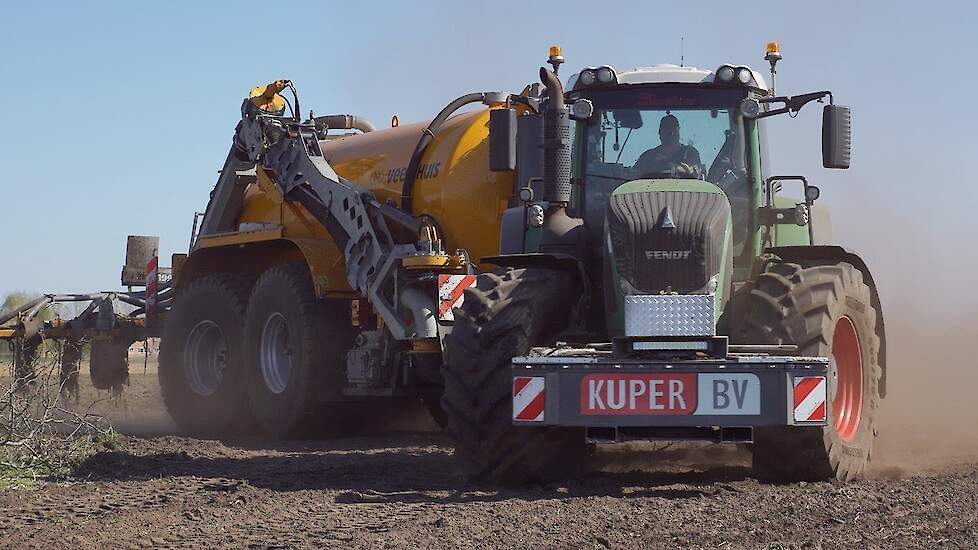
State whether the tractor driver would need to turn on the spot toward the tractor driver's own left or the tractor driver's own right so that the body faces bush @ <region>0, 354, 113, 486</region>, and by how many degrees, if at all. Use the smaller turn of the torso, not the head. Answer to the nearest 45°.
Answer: approximately 90° to the tractor driver's own right

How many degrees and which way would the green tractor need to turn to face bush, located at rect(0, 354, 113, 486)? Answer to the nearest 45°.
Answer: approximately 90° to its right

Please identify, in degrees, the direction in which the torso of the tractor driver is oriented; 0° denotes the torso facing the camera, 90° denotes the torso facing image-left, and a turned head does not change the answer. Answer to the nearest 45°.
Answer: approximately 0°
